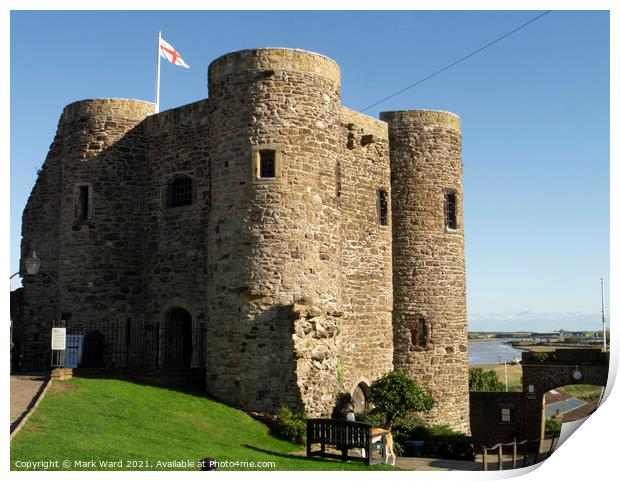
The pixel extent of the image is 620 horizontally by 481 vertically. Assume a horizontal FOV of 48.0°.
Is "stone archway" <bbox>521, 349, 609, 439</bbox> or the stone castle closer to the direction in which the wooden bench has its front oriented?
the stone archway
